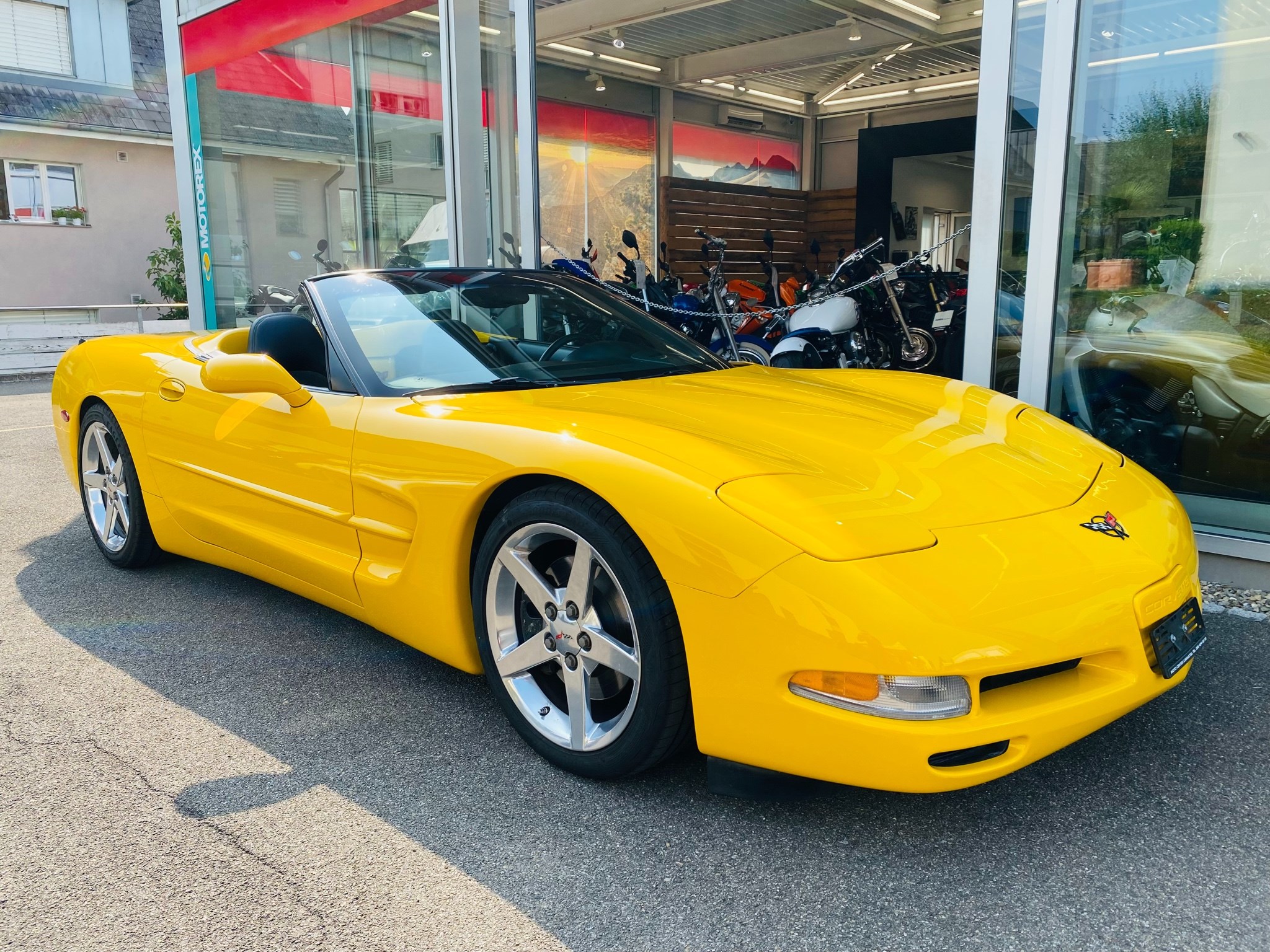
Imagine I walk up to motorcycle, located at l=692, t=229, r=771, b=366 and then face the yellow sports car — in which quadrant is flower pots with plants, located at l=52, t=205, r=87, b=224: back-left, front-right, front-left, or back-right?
back-right

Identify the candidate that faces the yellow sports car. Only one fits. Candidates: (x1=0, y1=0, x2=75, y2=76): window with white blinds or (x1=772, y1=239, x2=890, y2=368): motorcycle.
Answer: the window with white blinds

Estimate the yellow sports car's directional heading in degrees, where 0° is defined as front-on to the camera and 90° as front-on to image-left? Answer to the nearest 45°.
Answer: approximately 315°

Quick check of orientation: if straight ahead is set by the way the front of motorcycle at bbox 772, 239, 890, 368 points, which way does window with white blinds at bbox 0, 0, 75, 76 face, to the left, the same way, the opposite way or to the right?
to the right

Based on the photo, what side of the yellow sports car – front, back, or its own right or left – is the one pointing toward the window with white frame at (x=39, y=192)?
back

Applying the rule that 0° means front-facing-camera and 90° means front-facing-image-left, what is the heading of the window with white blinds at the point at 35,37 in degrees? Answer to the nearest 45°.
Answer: approximately 0°

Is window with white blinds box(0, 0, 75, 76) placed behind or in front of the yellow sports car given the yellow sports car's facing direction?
behind
